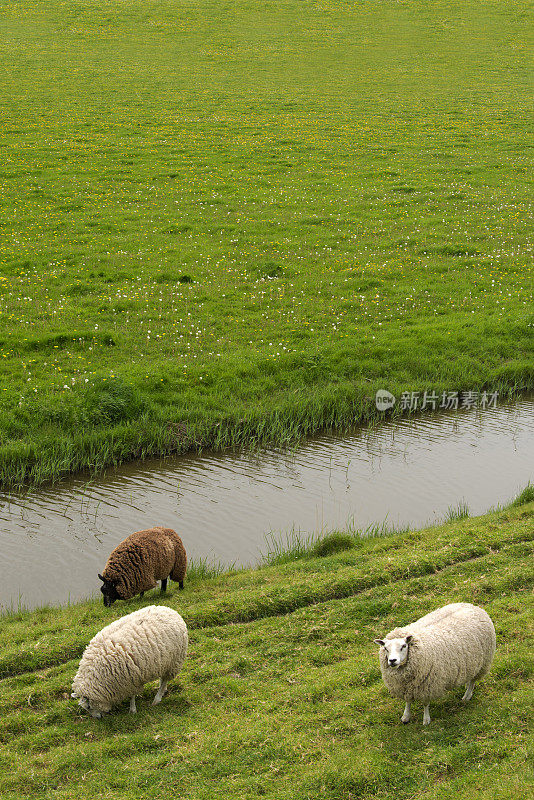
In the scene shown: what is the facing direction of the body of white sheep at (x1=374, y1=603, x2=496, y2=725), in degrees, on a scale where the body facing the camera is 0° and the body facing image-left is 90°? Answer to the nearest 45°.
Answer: approximately 45°

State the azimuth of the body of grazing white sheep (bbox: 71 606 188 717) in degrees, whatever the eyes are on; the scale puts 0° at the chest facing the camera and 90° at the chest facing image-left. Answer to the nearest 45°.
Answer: approximately 45°

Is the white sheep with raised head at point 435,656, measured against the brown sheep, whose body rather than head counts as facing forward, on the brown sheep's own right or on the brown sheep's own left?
on the brown sheep's own left

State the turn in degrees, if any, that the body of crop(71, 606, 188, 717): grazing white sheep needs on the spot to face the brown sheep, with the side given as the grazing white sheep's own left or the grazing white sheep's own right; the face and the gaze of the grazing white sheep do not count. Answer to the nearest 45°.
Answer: approximately 135° to the grazing white sheep's own right

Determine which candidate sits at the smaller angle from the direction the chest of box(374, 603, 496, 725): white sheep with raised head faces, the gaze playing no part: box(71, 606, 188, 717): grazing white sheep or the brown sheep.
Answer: the grazing white sheep

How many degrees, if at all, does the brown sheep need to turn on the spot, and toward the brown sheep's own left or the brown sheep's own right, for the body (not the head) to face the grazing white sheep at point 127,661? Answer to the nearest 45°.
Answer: approximately 45° to the brown sheep's own left
